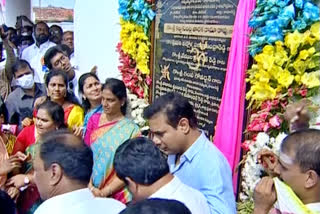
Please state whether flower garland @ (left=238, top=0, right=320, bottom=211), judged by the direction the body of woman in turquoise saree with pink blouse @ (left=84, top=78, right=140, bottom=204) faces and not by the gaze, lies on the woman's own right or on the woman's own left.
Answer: on the woman's own left

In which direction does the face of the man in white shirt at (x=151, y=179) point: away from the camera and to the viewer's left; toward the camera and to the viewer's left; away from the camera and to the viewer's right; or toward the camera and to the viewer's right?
away from the camera and to the viewer's left

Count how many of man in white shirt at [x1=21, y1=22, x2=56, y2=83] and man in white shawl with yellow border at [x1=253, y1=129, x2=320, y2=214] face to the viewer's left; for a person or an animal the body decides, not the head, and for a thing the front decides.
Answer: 1

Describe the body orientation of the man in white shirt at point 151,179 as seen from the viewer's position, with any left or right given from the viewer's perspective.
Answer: facing away from the viewer and to the left of the viewer

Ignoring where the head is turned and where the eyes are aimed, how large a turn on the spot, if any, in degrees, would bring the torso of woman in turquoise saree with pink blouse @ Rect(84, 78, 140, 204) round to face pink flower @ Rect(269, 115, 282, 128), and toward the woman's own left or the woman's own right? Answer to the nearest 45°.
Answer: approximately 90° to the woman's own left

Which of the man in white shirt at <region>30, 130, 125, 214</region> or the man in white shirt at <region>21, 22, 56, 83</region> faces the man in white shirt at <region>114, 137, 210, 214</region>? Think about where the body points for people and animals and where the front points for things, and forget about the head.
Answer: the man in white shirt at <region>21, 22, 56, 83</region>

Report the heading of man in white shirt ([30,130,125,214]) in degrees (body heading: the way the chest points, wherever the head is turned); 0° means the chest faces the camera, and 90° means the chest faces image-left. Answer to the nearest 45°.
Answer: approximately 135°

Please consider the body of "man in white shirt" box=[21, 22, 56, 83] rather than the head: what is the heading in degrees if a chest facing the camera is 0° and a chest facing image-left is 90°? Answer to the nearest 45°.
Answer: approximately 0°

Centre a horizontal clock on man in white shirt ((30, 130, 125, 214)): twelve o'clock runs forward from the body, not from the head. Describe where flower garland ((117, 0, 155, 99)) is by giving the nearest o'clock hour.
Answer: The flower garland is roughly at 2 o'clock from the man in white shirt.

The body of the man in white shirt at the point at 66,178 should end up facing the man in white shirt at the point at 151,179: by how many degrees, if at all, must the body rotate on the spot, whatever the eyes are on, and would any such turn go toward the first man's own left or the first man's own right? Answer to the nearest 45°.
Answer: approximately 135° to the first man's own right

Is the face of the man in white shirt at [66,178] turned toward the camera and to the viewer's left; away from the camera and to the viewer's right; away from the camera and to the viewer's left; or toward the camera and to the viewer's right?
away from the camera and to the viewer's left

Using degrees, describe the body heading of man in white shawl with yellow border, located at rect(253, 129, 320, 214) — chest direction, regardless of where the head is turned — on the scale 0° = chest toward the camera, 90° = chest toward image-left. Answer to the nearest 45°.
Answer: approximately 90°

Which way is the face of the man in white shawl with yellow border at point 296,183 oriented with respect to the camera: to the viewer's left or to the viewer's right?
to the viewer's left

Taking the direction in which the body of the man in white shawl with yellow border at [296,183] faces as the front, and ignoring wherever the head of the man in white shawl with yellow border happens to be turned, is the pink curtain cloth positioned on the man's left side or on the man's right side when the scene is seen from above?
on the man's right side

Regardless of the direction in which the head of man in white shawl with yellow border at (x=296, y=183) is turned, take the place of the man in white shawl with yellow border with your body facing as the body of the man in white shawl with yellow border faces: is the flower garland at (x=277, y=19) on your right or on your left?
on your right
